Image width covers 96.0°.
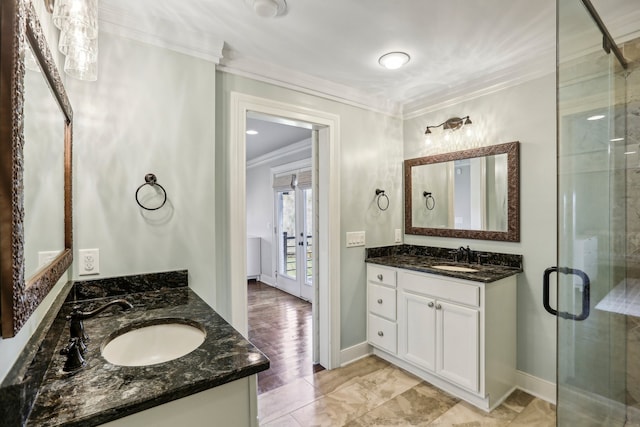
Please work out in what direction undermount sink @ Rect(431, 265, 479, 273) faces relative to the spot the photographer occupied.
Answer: facing the viewer and to the left of the viewer

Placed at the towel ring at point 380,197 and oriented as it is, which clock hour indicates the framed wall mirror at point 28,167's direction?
The framed wall mirror is roughly at 2 o'clock from the towel ring.

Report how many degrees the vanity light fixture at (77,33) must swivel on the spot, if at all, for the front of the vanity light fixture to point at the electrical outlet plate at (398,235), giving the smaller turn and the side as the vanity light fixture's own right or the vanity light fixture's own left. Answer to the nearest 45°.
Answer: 0° — it already faces it

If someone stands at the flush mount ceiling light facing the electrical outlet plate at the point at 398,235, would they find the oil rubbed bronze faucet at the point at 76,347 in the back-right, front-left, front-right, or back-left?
back-left

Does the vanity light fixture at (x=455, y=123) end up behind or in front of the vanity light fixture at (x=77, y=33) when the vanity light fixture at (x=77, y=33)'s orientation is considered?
in front

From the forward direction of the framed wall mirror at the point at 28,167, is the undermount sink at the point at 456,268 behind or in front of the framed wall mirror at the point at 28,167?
in front

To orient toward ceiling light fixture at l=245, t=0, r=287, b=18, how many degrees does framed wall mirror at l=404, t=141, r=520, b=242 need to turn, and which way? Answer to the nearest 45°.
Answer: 0° — it already faces it

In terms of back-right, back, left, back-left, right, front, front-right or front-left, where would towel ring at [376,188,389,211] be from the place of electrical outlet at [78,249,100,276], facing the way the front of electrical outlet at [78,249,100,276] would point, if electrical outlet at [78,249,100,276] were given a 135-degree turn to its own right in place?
back-right

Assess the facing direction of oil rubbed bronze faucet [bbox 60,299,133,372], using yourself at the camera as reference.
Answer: facing to the right of the viewer

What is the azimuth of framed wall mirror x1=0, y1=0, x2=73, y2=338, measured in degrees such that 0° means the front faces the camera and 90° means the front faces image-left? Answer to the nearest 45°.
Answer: approximately 270°

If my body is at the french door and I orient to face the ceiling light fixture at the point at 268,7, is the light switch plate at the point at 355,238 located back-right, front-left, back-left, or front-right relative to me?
front-left

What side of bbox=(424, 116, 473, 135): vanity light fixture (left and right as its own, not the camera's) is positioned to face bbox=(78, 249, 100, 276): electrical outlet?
front

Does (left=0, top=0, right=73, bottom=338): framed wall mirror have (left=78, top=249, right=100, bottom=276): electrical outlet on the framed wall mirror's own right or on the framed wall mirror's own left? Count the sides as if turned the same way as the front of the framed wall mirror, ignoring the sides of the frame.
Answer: on the framed wall mirror's own left

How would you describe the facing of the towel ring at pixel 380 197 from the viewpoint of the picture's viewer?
facing the viewer and to the right of the viewer

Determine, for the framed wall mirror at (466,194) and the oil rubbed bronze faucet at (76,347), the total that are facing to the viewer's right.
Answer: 1

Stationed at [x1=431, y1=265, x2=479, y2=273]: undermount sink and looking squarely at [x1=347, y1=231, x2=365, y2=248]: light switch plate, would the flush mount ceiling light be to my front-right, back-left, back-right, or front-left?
front-left

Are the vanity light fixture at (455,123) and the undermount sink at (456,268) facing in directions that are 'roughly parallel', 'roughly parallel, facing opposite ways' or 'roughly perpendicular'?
roughly parallel
